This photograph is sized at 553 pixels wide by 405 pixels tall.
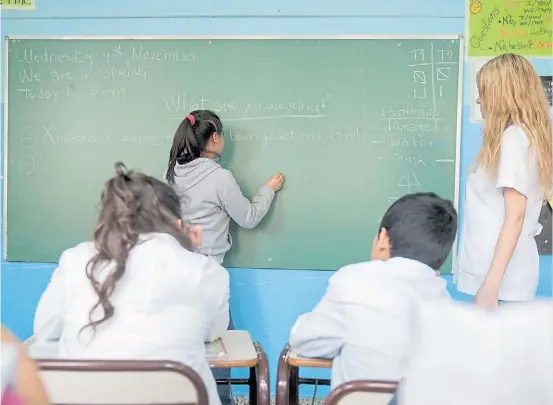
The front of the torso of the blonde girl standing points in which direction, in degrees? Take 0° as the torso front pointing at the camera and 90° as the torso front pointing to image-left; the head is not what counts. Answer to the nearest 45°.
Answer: approximately 90°

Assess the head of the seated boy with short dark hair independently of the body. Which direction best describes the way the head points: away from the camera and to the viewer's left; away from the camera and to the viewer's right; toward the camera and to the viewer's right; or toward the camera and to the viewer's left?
away from the camera and to the viewer's left

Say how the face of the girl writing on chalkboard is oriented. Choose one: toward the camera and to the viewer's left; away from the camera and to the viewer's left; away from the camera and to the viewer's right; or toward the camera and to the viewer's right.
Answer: away from the camera and to the viewer's right

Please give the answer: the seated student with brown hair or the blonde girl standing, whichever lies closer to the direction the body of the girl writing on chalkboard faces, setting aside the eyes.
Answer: the blonde girl standing

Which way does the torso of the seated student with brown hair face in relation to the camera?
away from the camera

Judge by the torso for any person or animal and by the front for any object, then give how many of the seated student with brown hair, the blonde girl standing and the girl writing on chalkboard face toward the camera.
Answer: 0

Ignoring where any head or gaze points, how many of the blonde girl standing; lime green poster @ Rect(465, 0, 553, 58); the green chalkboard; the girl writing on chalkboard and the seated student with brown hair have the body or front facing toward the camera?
2

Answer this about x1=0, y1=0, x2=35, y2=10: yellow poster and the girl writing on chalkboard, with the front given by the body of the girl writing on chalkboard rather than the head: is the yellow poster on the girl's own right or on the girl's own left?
on the girl's own left

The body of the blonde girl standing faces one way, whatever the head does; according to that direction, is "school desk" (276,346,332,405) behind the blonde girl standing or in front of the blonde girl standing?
in front

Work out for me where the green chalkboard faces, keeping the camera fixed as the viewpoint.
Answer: facing the viewer

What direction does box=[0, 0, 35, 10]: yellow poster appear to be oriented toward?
toward the camera

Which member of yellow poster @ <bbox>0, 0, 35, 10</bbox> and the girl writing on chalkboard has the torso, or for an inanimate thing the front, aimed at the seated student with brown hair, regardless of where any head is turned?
the yellow poster

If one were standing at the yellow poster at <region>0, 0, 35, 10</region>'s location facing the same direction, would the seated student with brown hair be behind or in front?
in front

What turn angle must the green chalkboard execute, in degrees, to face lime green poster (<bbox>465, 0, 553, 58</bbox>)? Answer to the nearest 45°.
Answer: approximately 90° to its left

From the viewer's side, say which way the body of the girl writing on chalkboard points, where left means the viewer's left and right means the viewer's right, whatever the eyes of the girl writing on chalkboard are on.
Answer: facing away from the viewer and to the right of the viewer

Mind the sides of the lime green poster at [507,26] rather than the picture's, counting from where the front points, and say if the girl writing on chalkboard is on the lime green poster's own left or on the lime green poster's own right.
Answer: on the lime green poster's own right
